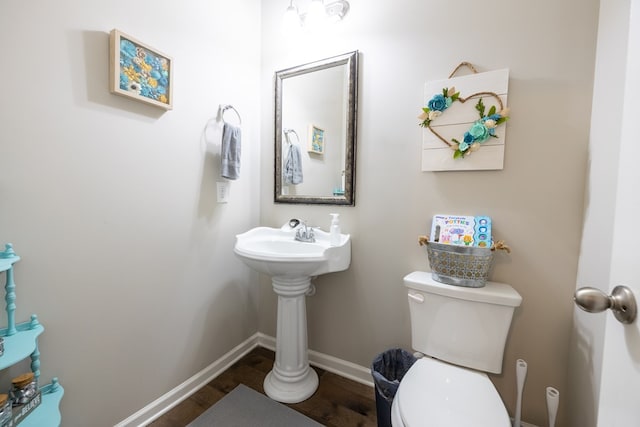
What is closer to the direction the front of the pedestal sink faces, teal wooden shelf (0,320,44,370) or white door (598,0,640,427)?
the teal wooden shelf

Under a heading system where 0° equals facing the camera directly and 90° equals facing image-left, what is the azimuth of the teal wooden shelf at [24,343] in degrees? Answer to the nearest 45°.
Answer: approximately 315°

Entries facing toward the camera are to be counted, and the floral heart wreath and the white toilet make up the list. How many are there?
2

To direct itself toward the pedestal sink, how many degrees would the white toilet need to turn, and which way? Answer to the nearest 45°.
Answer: approximately 90° to its right

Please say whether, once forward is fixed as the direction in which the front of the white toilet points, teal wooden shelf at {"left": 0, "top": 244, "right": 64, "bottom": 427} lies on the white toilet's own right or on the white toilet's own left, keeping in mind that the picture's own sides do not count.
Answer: on the white toilet's own right
